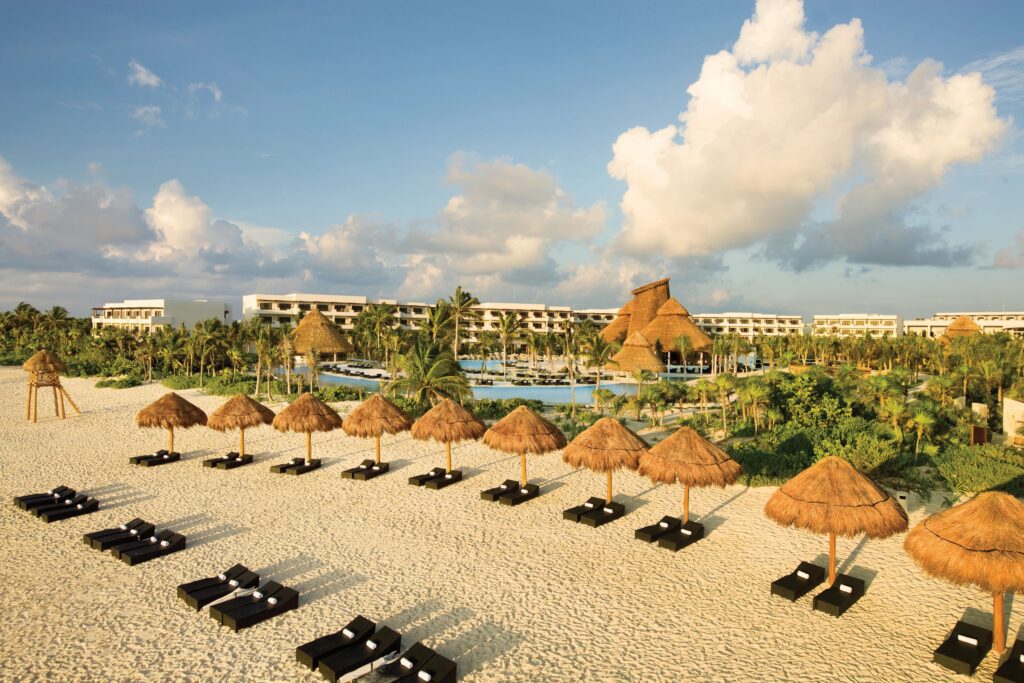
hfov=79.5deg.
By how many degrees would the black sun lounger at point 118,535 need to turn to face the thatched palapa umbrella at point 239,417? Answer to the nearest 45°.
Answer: approximately 180°

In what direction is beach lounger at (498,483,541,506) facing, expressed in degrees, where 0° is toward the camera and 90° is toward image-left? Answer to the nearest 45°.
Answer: approximately 45°

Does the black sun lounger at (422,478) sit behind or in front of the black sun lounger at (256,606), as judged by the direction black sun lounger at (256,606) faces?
behind

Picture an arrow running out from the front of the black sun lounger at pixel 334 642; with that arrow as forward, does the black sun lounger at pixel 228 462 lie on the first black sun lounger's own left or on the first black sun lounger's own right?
on the first black sun lounger's own right

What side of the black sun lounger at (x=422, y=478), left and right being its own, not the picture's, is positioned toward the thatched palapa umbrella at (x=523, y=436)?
left
